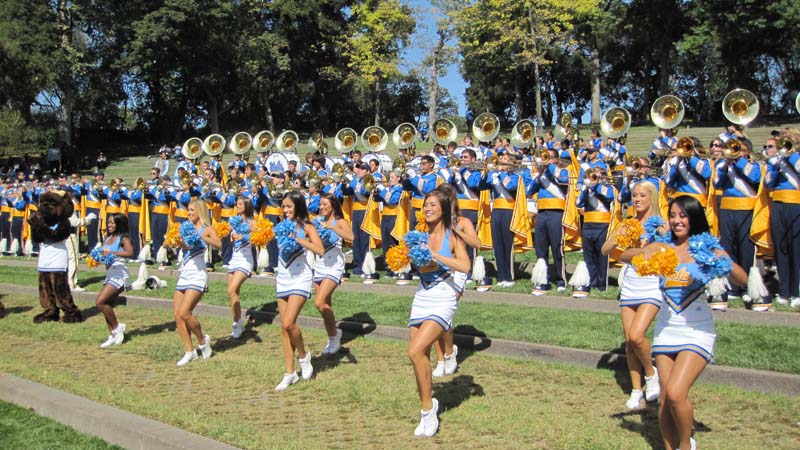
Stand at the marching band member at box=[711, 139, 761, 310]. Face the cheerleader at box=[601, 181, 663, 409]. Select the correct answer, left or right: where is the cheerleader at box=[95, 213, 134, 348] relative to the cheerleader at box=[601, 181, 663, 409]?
right

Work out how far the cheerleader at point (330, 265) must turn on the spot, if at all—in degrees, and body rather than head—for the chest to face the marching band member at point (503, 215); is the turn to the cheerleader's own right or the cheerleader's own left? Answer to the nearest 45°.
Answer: approximately 180°

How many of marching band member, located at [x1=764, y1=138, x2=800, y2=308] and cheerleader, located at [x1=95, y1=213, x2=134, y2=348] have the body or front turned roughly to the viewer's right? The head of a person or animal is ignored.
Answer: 0

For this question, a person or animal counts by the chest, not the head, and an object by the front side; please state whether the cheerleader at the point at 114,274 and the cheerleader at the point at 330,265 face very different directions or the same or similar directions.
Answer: same or similar directions

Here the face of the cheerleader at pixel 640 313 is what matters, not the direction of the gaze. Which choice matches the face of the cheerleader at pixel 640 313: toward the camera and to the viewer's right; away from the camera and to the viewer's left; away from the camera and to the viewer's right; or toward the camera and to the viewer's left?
toward the camera and to the viewer's left

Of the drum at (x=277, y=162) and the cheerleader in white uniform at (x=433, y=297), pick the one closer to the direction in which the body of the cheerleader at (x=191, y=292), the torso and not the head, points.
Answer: the cheerleader in white uniform

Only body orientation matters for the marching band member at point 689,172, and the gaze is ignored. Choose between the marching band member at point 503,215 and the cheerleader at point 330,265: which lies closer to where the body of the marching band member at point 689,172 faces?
the cheerleader

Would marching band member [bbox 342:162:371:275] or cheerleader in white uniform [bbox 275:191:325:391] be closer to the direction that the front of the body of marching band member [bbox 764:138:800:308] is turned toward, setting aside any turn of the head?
the cheerleader in white uniform

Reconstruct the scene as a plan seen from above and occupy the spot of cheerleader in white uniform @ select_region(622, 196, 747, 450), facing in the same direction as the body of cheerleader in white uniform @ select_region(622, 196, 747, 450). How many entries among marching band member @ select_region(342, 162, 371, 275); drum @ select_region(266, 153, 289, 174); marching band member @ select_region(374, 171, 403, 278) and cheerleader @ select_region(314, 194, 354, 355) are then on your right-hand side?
4

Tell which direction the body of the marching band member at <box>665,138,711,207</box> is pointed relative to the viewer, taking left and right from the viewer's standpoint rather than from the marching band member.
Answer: facing the viewer and to the left of the viewer

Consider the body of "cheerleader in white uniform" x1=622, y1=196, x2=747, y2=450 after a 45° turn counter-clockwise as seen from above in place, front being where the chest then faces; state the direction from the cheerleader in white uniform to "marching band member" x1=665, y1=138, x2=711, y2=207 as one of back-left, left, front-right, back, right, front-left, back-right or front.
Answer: back

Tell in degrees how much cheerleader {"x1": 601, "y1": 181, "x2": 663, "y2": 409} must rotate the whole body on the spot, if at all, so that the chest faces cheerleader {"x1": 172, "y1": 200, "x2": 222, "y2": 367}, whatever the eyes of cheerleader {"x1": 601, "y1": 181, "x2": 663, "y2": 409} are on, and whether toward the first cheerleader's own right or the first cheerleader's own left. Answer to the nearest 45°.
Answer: approximately 45° to the first cheerleader's own right

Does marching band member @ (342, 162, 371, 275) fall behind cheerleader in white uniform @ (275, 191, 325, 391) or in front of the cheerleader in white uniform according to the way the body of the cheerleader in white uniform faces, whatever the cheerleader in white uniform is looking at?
behind

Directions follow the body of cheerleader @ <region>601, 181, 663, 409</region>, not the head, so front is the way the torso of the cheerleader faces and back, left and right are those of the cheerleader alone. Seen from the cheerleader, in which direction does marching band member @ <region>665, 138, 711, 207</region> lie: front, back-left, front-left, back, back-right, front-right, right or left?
back-right

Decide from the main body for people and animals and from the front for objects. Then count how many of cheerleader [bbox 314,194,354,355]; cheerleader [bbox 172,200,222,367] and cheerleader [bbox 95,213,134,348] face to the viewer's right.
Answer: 0
